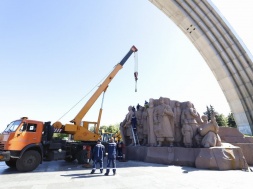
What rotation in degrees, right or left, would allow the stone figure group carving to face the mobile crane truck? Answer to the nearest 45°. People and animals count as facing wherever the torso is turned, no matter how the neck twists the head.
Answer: approximately 45° to its right

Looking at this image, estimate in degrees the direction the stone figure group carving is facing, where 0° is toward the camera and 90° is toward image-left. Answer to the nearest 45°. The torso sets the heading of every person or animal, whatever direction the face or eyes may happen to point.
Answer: approximately 0°

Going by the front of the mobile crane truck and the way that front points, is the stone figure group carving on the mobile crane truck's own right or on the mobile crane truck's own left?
on the mobile crane truck's own left

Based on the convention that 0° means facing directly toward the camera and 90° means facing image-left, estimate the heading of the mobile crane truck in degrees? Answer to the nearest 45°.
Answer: approximately 45°
